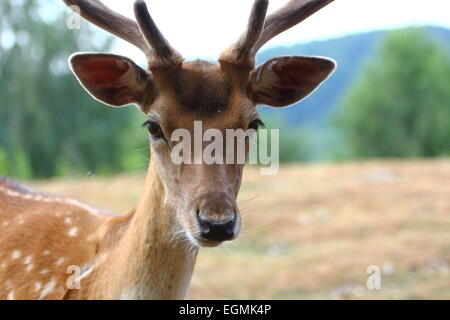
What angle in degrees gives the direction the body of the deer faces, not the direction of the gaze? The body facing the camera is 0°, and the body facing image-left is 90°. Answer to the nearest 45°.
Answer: approximately 315°
